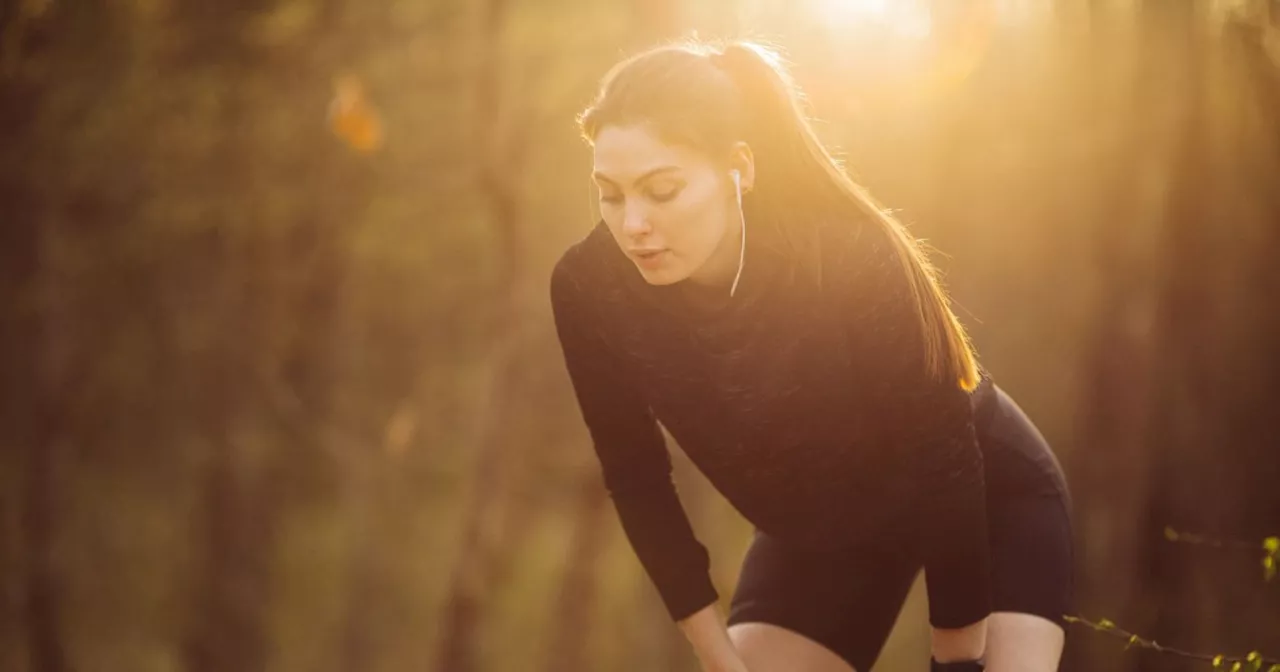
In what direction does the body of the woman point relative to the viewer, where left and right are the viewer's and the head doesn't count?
facing the viewer and to the left of the viewer
